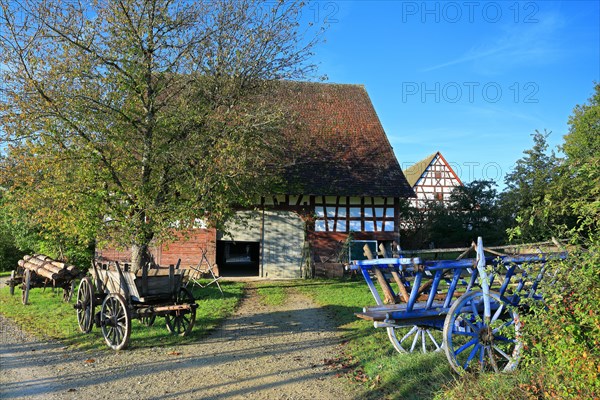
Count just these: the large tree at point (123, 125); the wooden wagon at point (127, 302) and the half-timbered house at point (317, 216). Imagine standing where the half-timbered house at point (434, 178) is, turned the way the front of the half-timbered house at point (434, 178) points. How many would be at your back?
0

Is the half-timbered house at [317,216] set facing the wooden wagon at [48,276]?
no

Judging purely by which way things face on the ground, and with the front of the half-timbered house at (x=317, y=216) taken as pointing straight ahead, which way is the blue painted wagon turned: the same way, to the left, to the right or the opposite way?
to the right

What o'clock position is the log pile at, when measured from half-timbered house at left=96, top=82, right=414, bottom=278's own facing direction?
The log pile is roughly at 2 o'clock from the half-timbered house.

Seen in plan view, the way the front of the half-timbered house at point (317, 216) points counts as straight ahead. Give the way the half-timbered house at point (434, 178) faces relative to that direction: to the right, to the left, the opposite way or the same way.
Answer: the same way

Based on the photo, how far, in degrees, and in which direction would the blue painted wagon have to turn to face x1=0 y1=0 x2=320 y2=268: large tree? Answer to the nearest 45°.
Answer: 0° — it already faces it

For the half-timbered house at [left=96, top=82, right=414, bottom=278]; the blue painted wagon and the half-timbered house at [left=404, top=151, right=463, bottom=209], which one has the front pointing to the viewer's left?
the blue painted wagon

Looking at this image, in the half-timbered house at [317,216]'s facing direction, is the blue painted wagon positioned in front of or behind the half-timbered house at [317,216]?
in front

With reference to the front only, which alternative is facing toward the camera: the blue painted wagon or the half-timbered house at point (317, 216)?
the half-timbered house

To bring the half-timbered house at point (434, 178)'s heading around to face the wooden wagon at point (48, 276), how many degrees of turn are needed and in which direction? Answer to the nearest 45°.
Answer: approximately 45° to its right

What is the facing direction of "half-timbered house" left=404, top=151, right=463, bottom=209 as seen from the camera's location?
facing the viewer and to the right of the viewer

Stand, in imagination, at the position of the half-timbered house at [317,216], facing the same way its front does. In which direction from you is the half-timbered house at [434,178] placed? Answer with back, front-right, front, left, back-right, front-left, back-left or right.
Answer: back-left

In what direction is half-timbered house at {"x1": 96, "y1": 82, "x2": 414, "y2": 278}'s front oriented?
toward the camera

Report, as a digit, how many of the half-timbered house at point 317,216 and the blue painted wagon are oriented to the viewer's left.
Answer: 1

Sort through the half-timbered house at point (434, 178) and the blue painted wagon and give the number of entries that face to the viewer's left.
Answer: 1

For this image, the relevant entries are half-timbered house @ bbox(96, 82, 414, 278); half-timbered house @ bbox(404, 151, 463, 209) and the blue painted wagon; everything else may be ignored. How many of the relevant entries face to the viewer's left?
1

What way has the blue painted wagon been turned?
to the viewer's left
